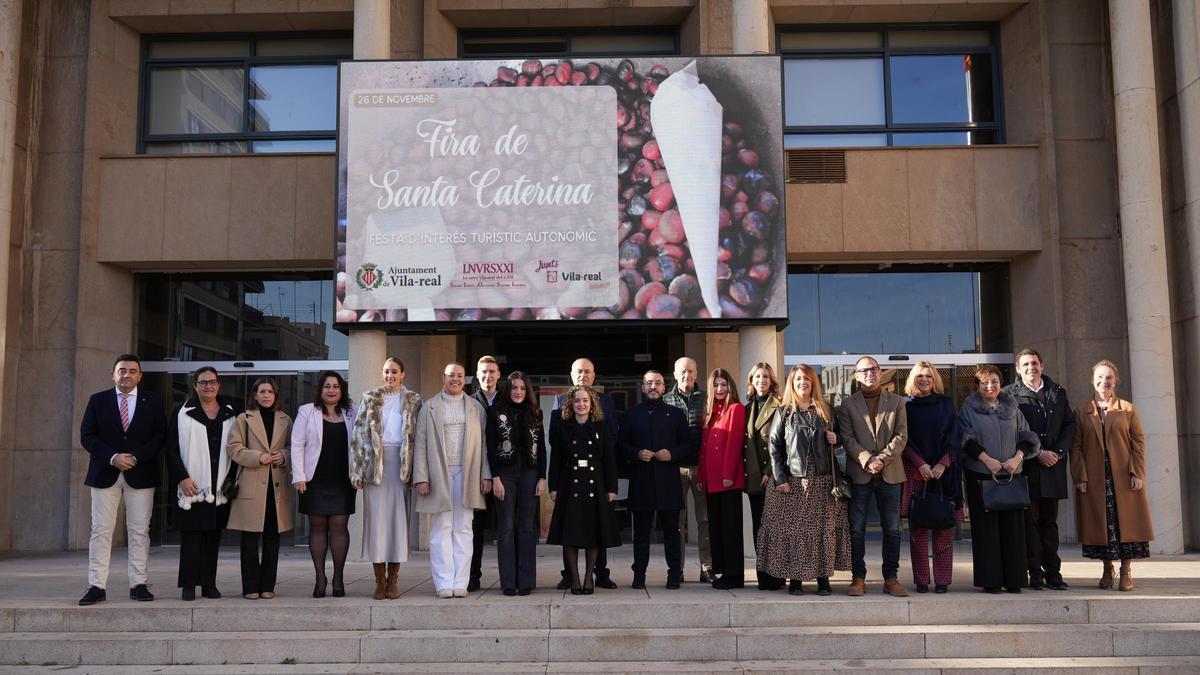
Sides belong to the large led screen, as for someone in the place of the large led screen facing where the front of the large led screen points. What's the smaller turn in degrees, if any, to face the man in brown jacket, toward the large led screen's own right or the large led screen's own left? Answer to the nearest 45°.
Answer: approximately 45° to the large led screen's own left

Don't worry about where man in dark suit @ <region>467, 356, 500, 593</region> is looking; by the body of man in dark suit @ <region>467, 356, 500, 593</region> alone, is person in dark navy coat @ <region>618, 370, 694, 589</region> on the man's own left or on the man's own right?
on the man's own left

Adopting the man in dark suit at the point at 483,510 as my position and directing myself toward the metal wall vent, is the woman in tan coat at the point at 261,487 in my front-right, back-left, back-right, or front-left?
back-left

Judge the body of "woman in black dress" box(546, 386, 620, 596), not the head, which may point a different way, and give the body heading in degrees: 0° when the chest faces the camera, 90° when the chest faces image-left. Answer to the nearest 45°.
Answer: approximately 0°

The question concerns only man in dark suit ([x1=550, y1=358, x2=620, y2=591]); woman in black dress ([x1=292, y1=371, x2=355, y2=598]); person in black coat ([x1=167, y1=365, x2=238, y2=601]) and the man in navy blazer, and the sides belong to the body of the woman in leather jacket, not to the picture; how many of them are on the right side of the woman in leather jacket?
4

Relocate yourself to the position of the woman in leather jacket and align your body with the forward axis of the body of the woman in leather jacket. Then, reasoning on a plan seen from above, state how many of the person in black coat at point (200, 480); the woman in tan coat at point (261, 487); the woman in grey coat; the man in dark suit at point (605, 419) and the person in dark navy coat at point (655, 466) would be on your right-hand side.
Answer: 4

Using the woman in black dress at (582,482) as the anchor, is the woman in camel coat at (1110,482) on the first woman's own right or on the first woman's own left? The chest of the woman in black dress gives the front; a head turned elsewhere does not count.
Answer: on the first woman's own left

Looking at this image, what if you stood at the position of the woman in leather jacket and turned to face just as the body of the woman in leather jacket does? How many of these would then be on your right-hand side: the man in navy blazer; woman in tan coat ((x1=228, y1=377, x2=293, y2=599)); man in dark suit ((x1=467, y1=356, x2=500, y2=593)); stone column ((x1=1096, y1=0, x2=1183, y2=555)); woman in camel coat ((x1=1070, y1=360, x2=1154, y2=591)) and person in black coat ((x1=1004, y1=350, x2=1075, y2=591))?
3

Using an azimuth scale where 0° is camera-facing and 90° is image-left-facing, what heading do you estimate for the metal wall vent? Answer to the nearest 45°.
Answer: approximately 0°

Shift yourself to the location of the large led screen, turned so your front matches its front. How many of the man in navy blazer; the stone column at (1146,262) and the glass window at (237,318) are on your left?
1
